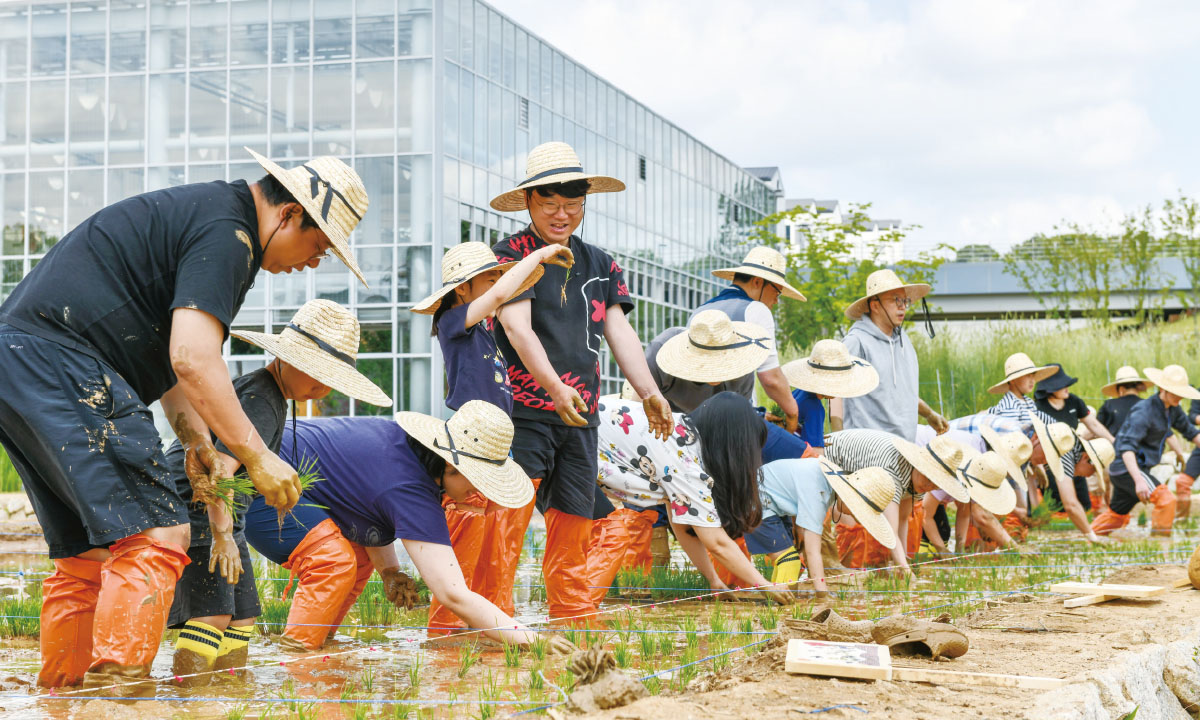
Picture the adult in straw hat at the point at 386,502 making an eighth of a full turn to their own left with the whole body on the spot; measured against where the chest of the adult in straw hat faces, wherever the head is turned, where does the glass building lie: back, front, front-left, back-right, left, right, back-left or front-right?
front-left

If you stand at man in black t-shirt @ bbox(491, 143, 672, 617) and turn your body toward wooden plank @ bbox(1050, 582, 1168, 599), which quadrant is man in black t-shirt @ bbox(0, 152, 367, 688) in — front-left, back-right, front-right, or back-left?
back-right

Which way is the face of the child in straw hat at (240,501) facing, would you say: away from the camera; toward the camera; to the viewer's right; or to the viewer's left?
to the viewer's right

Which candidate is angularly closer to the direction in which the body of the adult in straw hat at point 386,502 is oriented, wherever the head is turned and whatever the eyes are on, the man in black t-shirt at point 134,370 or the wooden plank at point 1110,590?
the wooden plank

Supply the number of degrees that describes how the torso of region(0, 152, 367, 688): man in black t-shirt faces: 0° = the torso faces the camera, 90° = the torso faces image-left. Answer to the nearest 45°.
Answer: approximately 270°

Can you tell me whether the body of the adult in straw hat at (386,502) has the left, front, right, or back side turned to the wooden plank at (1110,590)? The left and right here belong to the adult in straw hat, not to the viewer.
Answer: front

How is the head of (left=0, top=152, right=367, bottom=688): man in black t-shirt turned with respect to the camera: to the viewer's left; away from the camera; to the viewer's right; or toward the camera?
to the viewer's right

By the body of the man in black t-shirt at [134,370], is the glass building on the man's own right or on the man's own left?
on the man's own left

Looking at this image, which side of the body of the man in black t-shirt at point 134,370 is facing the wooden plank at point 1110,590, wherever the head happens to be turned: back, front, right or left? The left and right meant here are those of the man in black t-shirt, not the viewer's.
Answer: front

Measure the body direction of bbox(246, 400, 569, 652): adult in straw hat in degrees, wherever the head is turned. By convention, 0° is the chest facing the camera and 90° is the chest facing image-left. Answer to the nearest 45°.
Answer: approximately 270°

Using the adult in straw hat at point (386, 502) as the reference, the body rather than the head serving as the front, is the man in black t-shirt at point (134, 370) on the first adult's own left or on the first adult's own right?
on the first adult's own right

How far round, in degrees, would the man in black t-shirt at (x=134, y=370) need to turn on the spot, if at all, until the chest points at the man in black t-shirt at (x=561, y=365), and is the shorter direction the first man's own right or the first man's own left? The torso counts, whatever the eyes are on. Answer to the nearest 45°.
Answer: approximately 45° to the first man's own left

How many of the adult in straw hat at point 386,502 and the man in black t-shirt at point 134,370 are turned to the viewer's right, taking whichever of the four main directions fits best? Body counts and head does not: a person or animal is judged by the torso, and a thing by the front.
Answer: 2

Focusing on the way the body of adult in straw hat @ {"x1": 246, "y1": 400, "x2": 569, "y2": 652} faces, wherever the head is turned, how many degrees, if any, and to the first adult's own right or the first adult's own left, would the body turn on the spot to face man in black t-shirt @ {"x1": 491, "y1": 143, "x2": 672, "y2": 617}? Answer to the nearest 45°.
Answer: approximately 45° to the first adult's own left
